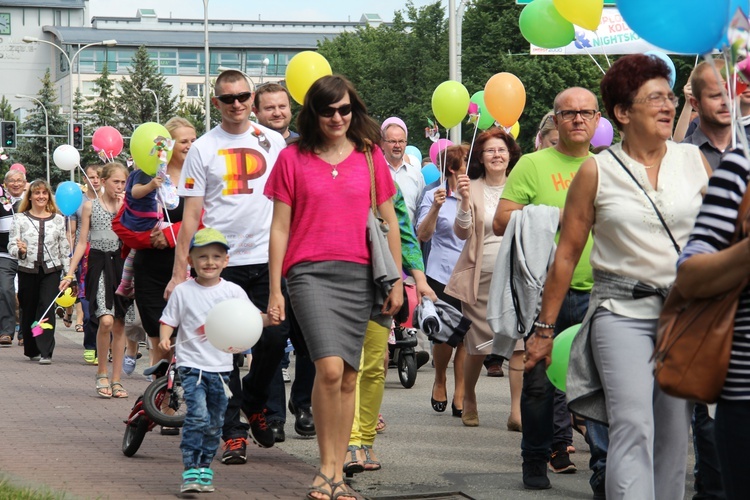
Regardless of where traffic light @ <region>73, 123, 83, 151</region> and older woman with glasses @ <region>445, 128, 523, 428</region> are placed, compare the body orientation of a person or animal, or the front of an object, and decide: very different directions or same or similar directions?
same or similar directions

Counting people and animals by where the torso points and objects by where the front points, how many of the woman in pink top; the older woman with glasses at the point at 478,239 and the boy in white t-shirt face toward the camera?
3

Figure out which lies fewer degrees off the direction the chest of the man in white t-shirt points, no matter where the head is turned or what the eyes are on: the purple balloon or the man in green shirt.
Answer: the man in green shirt

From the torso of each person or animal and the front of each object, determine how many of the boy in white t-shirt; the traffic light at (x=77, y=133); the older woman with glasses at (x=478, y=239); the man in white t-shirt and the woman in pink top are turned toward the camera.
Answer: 5

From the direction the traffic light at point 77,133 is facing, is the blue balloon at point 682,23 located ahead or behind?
ahead

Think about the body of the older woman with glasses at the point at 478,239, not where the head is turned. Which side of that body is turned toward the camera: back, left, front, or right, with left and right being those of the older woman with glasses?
front

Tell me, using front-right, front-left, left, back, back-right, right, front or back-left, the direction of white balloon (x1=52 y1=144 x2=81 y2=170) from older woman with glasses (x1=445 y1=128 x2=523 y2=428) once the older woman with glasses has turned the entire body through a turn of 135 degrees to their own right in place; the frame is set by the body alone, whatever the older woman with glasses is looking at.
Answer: front

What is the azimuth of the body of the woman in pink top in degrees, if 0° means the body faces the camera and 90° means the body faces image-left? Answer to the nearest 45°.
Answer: approximately 0°

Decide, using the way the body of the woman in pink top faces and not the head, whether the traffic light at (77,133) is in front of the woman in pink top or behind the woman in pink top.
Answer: behind

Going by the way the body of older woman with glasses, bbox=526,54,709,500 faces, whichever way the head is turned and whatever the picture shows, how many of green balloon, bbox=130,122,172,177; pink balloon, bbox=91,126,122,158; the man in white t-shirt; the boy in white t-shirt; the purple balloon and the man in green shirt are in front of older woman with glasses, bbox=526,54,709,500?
0

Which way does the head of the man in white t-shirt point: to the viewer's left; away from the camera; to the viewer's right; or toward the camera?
toward the camera

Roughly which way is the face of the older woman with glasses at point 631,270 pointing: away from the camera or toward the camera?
toward the camera

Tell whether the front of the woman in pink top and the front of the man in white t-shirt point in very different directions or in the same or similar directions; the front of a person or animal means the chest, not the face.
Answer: same or similar directions

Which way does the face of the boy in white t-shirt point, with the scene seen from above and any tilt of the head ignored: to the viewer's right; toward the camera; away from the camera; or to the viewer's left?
toward the camera

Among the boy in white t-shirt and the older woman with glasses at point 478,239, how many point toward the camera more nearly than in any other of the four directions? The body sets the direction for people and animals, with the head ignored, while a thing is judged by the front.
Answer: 2

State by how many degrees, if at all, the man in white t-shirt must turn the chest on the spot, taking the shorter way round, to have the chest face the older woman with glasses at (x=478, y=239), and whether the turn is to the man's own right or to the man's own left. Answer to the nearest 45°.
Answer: approximately 135° to the man's own left

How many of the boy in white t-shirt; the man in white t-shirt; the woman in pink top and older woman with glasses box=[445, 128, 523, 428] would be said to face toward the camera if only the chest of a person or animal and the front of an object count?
4

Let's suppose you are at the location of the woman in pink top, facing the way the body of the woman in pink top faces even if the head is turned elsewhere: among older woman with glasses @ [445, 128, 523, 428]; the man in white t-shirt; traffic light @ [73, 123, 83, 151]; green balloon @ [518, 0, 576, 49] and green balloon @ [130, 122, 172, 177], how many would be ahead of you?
0

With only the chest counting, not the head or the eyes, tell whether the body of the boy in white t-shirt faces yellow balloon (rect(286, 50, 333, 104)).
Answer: no

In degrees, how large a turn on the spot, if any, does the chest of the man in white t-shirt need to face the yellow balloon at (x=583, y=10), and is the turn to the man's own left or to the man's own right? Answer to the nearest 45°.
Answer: approximately 90° to the man's own left

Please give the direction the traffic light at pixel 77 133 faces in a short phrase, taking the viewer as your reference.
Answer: facing the viewer

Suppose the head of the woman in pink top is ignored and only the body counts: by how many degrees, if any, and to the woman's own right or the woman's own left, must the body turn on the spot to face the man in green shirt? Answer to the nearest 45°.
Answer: approximately 90° to the woman's own left
